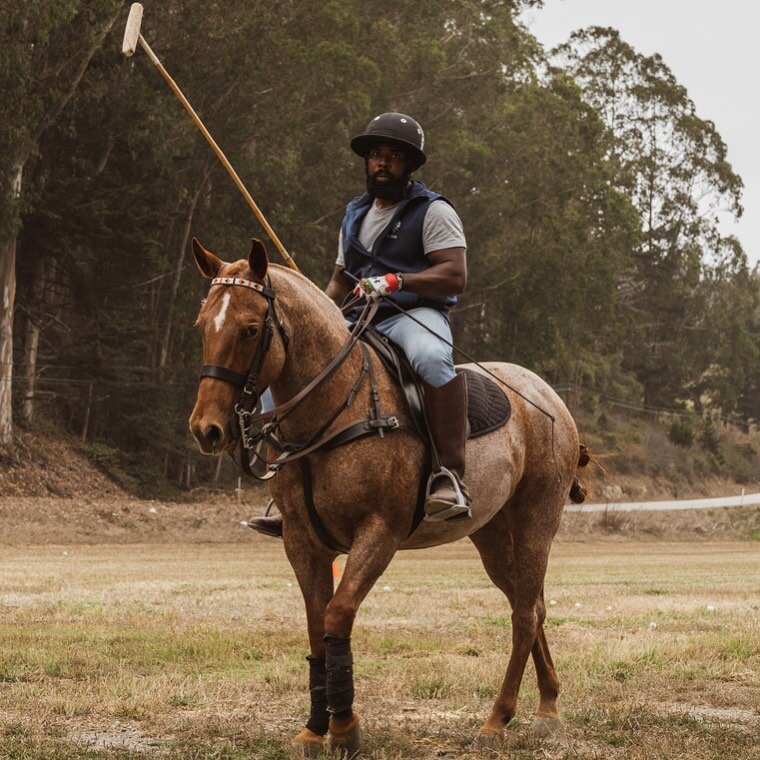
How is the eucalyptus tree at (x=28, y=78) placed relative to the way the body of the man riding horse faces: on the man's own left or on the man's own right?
on the man's own right

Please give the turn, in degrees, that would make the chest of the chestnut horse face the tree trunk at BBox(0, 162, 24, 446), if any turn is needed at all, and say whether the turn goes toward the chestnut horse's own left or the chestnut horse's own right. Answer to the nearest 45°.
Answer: approximately 135° to the chestnut horse's own right

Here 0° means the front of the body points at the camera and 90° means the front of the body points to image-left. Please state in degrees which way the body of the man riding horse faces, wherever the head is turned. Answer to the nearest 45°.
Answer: approximately 45°

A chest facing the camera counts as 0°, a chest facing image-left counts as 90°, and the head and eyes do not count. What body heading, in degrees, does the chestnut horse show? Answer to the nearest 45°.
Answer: approximately 45°

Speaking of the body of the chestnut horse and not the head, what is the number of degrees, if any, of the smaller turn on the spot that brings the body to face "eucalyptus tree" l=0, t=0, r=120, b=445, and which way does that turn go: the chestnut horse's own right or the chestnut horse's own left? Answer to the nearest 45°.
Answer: approximately 135° to the chestnut horse's own right
